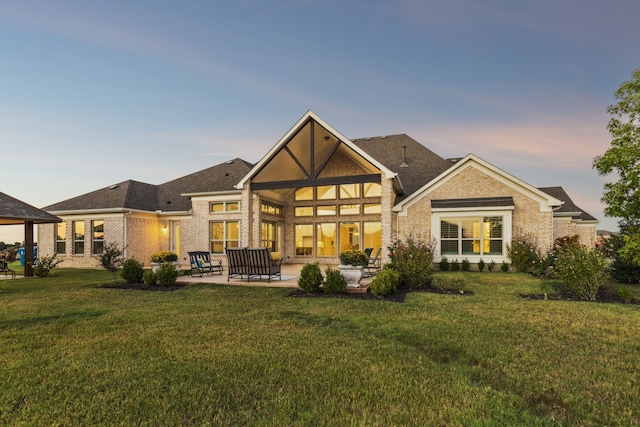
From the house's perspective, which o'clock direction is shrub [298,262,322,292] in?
The shrub is roughly at 6 o'clock from the house.

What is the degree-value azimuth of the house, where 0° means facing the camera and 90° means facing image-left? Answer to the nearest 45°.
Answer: approximately 180°

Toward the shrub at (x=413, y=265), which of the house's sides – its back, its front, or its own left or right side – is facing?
back

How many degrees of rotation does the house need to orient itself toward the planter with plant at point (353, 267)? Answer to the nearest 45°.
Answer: approximately 180°
